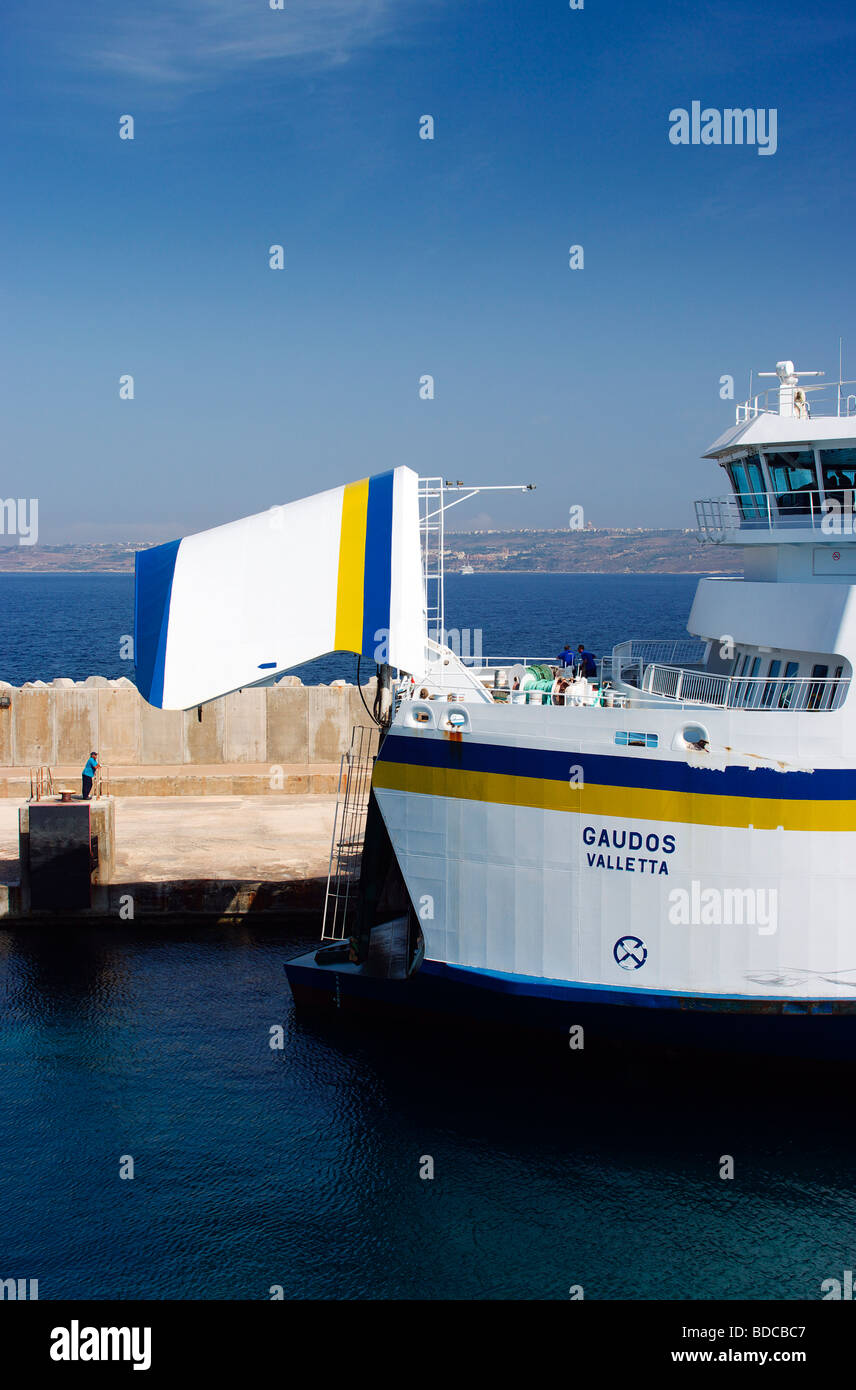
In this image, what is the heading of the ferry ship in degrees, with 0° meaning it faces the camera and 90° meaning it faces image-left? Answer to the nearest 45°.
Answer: approximately 90°

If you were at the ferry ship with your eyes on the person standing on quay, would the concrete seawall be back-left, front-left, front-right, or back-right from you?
front-right

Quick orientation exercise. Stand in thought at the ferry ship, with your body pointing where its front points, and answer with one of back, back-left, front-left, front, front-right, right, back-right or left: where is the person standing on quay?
front-right

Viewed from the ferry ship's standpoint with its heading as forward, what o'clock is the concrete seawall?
The concrete seawall is roughly at 2 o'clock from the ferry ship.

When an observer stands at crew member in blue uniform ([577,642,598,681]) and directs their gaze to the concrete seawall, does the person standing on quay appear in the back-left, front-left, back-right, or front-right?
front-left
